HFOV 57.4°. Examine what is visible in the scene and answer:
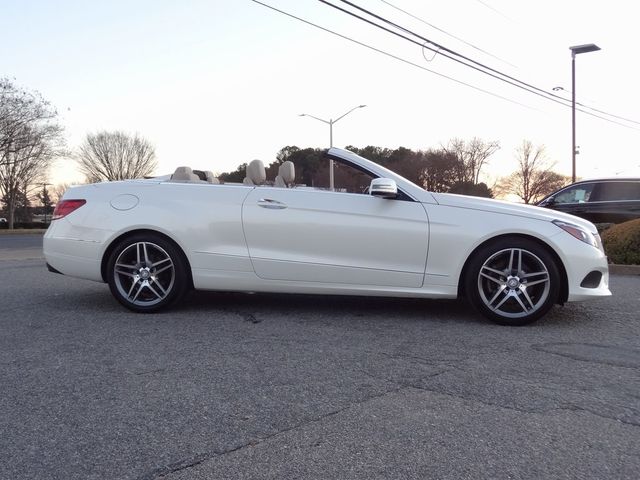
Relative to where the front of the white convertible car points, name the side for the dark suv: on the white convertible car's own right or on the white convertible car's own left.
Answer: on the white convertible car's own left

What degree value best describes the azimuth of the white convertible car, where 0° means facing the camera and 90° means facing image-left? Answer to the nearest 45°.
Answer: approximately 270°

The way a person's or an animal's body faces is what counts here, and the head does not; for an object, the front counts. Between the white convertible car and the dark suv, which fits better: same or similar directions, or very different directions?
very different directions

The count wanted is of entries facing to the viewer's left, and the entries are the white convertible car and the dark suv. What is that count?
1

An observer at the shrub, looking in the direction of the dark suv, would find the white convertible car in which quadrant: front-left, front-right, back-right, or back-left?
back-left

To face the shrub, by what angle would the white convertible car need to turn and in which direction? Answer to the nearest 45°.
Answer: approximately 45° to its left

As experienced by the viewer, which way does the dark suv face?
facing to the left of the viewer
